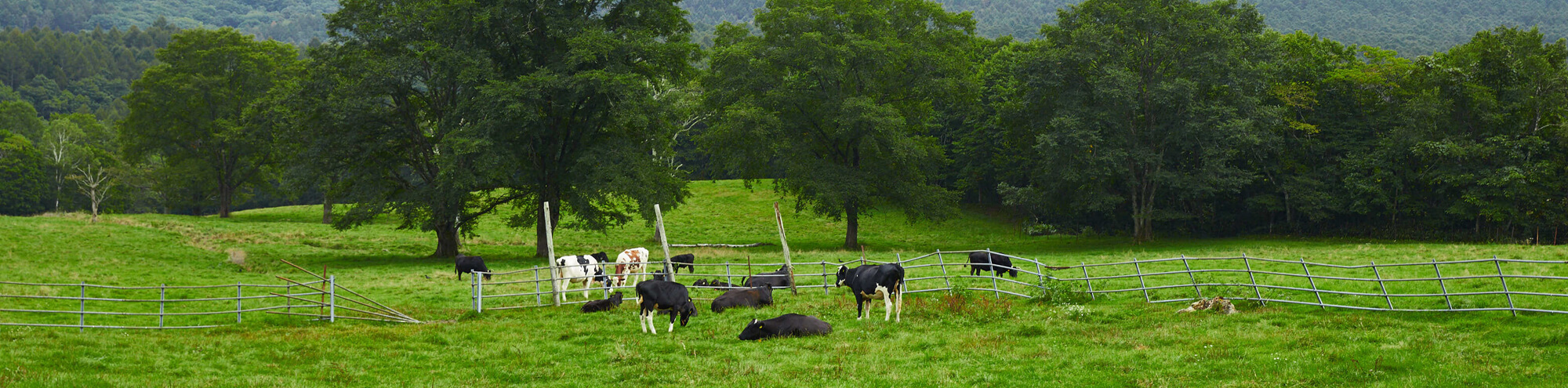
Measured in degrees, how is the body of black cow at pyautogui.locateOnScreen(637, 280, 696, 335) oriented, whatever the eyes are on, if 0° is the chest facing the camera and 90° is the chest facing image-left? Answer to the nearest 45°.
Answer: approximately 270°

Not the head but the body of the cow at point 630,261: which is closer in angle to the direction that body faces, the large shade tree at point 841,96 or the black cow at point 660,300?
the black cow

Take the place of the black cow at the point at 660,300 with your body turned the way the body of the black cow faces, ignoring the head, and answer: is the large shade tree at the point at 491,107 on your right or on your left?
on your left

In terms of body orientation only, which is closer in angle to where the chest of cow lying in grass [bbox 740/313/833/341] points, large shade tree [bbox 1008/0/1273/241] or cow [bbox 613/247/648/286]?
the cow

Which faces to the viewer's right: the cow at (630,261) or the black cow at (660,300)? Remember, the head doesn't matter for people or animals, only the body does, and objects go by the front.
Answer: the black cow

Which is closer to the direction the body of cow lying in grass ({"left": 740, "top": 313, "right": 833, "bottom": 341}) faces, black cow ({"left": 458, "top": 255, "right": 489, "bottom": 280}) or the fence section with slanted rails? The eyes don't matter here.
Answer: the fence section with slanted rails

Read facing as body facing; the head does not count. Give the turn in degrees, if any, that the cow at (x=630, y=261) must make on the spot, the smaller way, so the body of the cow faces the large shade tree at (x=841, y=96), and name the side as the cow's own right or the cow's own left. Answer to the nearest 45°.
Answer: approximately 180°

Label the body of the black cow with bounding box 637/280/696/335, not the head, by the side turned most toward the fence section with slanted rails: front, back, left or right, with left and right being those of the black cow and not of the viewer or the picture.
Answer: back

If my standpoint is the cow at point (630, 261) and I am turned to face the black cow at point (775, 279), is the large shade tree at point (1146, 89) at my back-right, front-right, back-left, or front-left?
front-left

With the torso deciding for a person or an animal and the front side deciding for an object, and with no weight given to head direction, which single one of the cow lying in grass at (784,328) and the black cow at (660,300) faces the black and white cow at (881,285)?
the black cow

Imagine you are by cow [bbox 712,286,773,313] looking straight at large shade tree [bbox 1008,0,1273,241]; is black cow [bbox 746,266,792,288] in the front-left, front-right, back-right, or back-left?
front-left

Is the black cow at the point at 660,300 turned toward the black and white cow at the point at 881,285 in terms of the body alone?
yes
